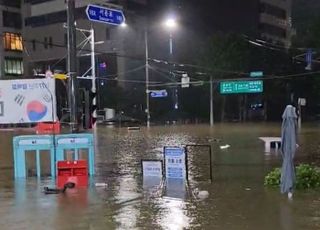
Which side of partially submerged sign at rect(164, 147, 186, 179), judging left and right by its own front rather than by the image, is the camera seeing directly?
front

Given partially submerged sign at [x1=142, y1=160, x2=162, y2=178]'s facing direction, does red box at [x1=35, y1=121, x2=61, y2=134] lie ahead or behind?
behind

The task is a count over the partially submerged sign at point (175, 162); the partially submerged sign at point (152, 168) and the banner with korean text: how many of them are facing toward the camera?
3

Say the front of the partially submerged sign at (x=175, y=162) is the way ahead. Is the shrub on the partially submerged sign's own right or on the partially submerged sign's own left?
on the partially submerged sign's own left

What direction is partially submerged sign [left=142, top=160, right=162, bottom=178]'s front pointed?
toward the camera

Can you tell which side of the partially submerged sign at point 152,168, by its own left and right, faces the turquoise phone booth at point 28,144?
right

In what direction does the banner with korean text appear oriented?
toward the camera

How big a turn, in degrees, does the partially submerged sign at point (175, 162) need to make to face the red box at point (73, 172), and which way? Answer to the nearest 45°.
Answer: approximately 90° to its right

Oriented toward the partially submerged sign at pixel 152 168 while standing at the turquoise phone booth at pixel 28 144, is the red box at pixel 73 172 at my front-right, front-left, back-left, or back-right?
front-right

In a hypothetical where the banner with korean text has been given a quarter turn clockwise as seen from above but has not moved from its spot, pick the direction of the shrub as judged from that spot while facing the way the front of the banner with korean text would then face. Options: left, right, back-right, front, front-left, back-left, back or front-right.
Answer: back-left

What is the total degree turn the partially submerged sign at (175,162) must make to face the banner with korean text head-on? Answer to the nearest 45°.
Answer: approximately 90° to its right
